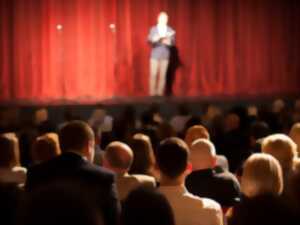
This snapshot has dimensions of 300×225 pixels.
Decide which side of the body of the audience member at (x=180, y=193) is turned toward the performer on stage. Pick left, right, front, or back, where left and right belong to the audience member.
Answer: front

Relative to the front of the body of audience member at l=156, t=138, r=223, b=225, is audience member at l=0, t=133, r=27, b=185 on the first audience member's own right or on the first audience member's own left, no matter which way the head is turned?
on the first audience member's own left

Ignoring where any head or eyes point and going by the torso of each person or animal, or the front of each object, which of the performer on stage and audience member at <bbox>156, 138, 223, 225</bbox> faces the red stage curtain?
the audience member

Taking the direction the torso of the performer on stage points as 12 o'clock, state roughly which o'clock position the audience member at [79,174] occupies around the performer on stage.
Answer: The audience member is roughly at 12 o'clock from the performer on stage.

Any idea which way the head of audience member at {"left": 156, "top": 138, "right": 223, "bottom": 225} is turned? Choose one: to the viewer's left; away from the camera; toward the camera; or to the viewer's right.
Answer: away from the camera

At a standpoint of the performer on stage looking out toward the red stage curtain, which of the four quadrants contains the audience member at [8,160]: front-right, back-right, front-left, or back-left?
back-left

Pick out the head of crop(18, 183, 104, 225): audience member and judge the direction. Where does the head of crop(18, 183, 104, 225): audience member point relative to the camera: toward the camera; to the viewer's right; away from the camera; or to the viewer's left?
away from the camera

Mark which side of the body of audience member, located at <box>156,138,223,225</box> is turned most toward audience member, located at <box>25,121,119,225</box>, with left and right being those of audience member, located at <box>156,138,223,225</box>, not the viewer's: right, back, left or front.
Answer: left

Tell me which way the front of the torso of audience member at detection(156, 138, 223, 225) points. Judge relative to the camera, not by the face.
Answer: away from the camera

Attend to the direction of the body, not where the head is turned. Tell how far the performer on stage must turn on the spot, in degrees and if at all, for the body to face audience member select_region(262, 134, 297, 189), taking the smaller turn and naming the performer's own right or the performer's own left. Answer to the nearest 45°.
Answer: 0° — they already face them

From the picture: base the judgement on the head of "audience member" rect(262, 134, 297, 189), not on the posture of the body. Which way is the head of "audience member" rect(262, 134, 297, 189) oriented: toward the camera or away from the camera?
away from the camera

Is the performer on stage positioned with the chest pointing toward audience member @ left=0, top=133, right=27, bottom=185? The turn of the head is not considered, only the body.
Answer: yes

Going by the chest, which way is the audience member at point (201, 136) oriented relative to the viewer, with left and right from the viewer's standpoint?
facing away from the viewer

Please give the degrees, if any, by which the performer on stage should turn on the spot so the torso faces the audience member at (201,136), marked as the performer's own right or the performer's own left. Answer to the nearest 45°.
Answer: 0° — they already face them

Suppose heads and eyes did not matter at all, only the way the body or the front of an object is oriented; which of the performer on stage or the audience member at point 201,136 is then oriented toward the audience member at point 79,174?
the performer on stage

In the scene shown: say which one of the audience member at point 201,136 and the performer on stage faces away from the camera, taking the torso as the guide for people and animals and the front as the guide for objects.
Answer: the audience member
